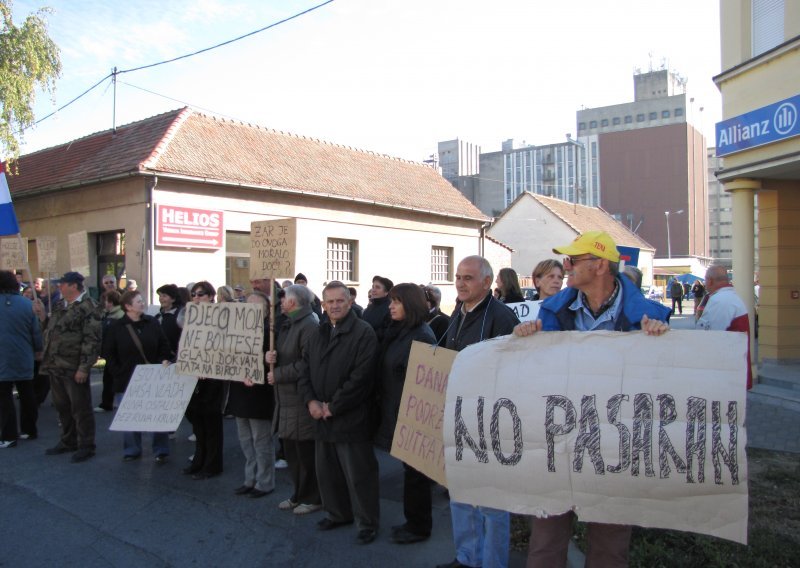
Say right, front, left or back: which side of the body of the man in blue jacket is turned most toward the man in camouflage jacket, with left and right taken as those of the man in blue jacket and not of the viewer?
right

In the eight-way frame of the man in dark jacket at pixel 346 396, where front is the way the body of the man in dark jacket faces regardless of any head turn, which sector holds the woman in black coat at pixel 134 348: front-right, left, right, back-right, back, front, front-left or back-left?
right

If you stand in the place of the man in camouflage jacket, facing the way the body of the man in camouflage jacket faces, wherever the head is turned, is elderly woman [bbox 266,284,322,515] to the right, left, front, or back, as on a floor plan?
left

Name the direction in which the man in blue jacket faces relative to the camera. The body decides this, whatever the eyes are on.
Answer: toward the camera

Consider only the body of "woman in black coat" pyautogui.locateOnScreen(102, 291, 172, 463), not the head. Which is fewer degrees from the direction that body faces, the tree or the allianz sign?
the allianz sign

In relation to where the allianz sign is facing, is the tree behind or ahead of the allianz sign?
ahead

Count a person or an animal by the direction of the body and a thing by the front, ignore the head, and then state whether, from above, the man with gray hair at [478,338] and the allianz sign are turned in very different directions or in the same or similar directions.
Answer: same or similar directions

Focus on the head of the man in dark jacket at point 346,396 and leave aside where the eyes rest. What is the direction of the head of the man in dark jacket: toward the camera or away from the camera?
toward the camera

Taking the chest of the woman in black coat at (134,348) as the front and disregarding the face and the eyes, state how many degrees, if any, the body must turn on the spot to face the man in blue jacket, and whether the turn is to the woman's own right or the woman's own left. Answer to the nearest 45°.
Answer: approximately 45° to the woman's own left

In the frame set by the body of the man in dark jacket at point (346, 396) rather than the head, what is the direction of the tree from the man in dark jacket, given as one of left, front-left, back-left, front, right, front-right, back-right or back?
right

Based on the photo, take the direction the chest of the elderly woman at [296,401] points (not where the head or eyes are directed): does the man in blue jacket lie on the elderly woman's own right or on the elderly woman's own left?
on the elderly woman's own left

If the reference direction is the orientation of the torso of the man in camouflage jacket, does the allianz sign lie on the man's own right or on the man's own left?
on the man's own left

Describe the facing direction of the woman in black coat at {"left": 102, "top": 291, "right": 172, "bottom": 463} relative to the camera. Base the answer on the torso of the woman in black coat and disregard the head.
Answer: toward the camera

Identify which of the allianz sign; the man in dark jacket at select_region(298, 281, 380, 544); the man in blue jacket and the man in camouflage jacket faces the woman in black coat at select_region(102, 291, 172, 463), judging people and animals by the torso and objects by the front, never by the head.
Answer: the allianz sign

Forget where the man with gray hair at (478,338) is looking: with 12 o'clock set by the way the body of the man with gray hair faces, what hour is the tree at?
The tree is roughly at 3 o'clock from the man with gray hair.

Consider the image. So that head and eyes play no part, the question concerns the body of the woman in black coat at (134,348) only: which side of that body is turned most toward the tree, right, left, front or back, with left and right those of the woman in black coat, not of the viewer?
back

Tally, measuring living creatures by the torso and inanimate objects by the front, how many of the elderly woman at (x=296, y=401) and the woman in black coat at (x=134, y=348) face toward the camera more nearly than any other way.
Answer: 1
